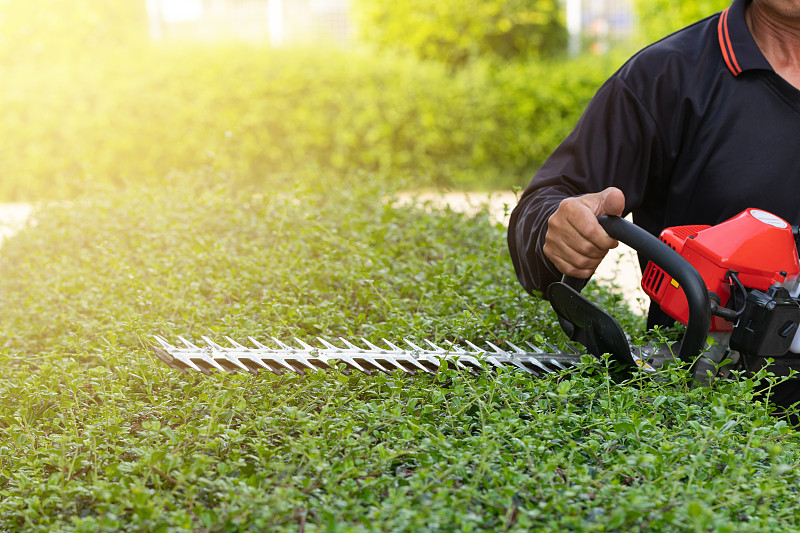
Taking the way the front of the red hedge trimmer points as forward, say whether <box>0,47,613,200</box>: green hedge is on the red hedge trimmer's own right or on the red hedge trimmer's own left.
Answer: on the red hedge trimmer's own right

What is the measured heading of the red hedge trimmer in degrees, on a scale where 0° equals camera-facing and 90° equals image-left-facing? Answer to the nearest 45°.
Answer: approximately 90°

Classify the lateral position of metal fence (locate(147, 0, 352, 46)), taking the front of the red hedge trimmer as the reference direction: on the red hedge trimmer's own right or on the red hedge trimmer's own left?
on the red hedge trimmer's own right

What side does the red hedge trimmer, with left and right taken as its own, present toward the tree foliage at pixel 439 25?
right
